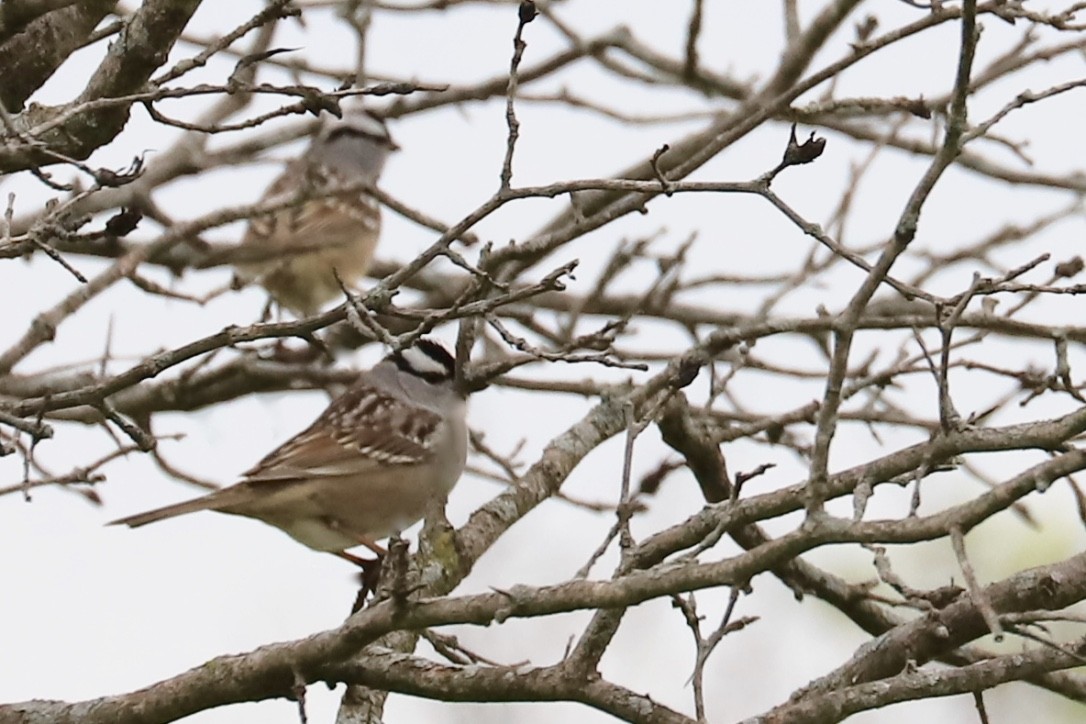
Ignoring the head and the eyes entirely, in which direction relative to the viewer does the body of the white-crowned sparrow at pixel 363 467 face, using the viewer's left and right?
facing to the right of the viewer
